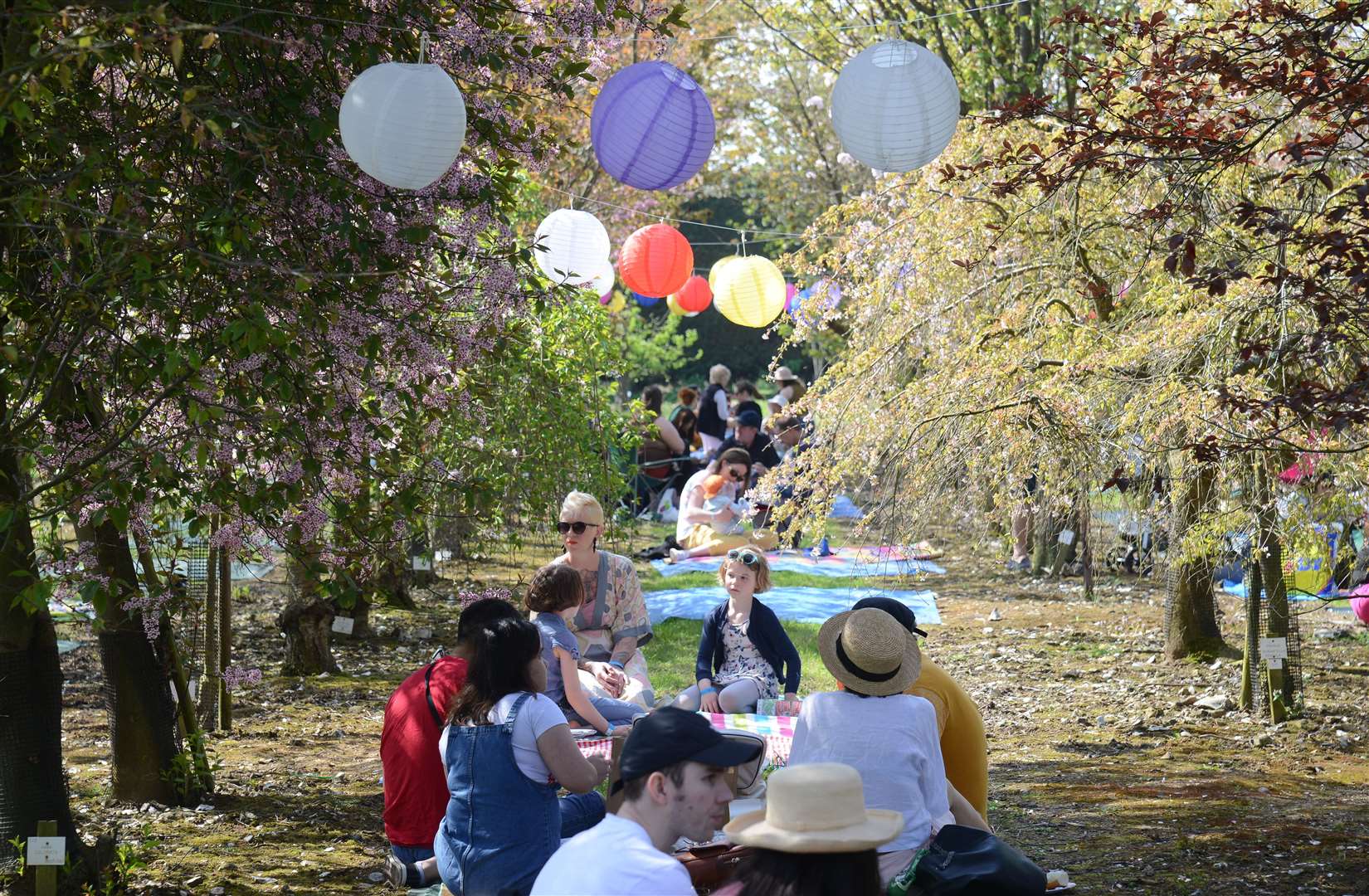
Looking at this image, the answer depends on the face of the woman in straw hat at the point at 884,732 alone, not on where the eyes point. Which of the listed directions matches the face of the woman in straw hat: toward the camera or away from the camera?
away from the camera

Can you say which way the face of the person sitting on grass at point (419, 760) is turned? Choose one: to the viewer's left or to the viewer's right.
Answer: to the viewer's right

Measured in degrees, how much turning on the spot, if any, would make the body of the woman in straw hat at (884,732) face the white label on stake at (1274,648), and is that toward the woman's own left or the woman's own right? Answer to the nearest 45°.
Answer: approximately 45° to the woman's own right

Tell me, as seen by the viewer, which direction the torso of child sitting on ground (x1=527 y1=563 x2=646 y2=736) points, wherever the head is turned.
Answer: to the viewer's right

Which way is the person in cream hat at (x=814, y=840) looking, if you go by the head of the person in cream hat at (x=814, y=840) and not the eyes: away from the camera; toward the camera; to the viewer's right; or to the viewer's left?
away from the camera

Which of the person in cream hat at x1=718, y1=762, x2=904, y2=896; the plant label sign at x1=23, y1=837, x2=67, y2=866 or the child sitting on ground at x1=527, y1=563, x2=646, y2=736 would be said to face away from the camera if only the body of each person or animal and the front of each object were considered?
the person in cream hat

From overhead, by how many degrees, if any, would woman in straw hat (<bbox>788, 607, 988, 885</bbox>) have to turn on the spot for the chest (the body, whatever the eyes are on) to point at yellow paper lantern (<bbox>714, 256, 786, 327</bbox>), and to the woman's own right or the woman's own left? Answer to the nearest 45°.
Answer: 0° — they already face it

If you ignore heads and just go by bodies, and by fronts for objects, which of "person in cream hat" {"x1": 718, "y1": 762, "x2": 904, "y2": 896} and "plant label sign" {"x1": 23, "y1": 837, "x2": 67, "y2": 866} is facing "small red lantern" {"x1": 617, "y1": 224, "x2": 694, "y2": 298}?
the person in cream hat

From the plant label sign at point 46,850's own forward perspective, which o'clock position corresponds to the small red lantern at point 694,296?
The small red lantern is roughly at 7 o'clock from the plant label sign.

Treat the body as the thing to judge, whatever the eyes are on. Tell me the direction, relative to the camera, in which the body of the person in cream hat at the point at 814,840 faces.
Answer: away from the camera
